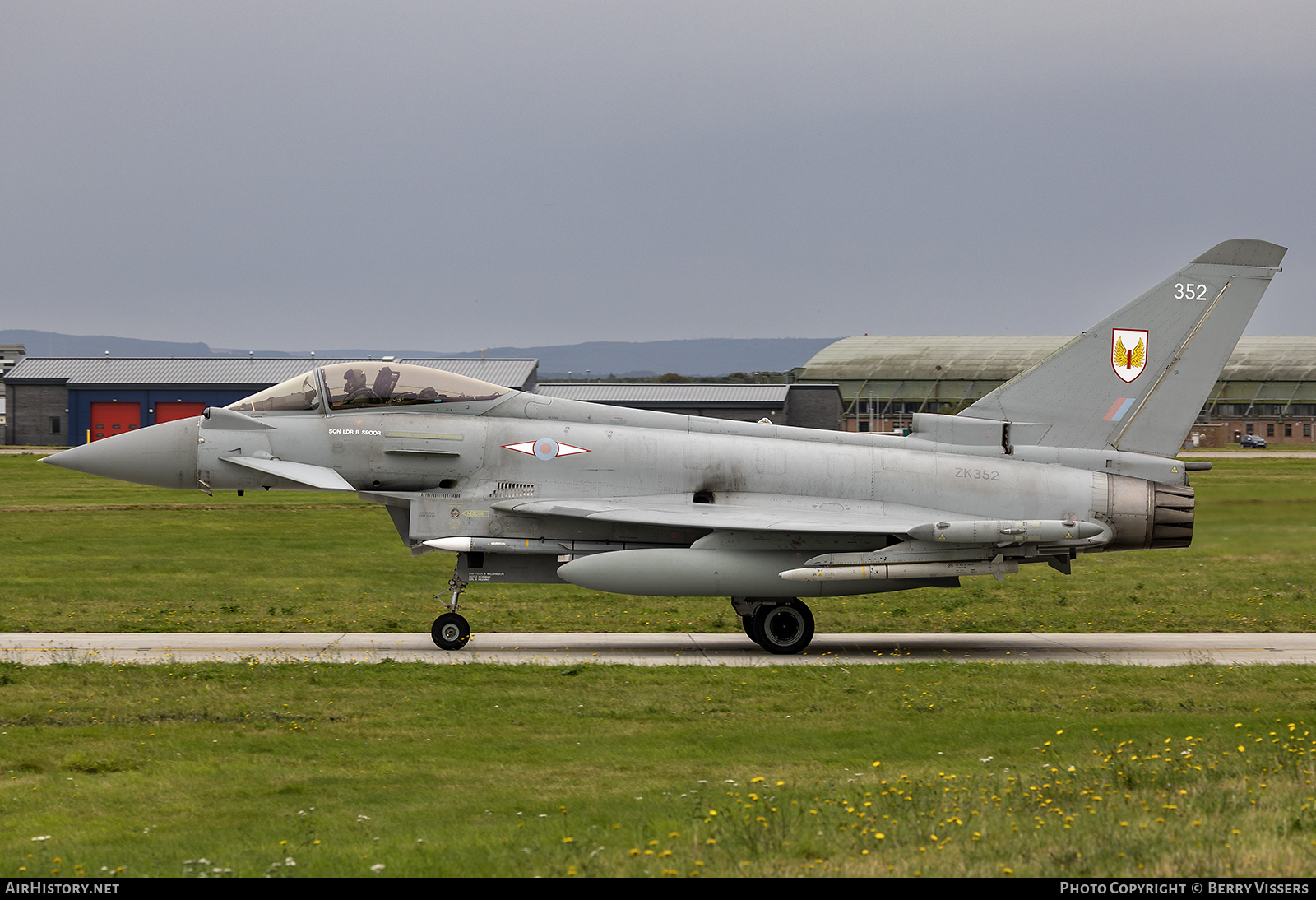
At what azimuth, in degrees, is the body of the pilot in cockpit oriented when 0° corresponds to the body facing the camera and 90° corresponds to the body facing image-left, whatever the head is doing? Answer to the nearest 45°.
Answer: approximately 90°

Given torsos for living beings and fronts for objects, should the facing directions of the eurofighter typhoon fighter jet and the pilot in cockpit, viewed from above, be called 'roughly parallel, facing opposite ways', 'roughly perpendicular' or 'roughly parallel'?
roughly parallel

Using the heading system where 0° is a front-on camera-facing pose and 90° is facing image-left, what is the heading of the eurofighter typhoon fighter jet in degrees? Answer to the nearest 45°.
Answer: approximately 90°
